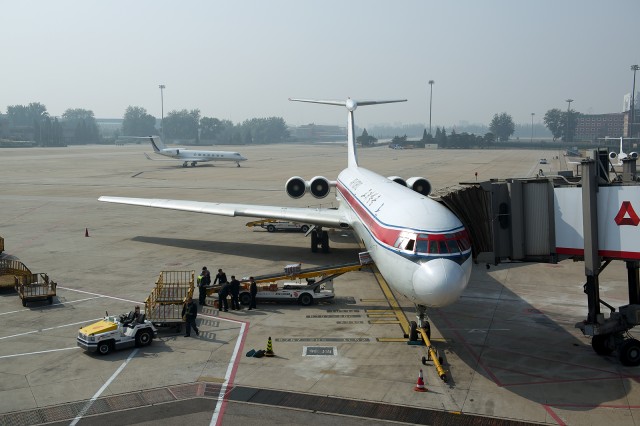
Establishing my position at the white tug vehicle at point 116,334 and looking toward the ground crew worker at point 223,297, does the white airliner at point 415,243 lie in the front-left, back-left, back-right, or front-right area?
front-right

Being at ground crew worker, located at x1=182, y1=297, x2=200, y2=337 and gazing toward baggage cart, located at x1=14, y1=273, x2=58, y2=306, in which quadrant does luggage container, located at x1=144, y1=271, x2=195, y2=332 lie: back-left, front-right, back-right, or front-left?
front-right

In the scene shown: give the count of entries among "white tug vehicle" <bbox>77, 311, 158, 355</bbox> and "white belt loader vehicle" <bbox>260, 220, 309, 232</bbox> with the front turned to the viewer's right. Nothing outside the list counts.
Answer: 1

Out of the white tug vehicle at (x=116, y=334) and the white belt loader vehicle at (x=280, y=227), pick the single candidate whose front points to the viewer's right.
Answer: the white belt loader vehicle

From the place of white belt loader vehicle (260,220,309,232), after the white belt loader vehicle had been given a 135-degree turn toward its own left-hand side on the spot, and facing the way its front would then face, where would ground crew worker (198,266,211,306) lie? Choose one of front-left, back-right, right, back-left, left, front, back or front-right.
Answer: back-left

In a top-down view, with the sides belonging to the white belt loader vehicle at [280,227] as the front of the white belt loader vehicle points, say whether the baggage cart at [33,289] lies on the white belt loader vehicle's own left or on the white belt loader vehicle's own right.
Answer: on the white belt loader vehicle's own right

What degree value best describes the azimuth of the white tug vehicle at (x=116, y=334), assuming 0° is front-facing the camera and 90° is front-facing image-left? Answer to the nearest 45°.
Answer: approximately 45°

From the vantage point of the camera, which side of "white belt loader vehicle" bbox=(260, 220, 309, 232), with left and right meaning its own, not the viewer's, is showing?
right

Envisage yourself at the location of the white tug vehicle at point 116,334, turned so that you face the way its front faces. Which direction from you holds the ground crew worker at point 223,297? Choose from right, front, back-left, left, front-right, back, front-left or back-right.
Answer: back
